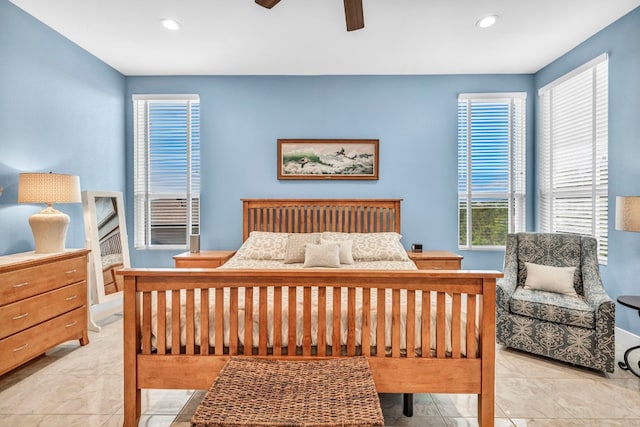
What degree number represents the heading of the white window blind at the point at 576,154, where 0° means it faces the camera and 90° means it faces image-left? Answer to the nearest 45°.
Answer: approximately 45°

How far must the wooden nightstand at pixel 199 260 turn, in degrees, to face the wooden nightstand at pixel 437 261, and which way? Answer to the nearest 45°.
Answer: approximately 90° to its left

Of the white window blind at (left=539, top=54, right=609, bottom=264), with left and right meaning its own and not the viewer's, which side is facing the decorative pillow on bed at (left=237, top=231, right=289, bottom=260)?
front

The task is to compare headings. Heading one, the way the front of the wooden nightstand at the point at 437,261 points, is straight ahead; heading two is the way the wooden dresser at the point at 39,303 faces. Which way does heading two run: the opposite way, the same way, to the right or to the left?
to the left

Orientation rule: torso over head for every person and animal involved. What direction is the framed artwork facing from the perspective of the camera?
toward the camera

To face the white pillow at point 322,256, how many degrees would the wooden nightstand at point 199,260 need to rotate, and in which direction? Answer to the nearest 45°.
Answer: approximately 45° to its left

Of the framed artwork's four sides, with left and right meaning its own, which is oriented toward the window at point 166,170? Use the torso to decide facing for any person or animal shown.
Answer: right

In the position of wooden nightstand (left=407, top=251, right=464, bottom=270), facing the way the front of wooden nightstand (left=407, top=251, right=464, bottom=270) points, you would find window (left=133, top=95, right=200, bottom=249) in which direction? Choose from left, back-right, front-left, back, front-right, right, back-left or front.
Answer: right

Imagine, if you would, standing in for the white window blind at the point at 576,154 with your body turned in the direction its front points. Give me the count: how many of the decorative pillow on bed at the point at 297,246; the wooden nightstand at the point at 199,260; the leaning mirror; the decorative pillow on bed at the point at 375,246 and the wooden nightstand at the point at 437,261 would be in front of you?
5

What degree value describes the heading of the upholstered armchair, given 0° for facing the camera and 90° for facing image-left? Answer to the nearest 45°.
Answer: approximately 0°

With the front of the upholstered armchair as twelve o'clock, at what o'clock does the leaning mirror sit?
The leaning mirror is roughly at 2 o'clock from the upholstered armchair.

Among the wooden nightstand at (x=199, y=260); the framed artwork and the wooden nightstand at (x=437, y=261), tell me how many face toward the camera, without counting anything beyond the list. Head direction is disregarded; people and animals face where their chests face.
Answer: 3

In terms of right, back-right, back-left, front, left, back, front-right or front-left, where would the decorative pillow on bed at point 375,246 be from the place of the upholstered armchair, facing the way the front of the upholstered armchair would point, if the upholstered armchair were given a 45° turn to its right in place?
front-right

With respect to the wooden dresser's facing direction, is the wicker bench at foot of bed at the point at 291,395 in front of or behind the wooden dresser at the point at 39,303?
in front

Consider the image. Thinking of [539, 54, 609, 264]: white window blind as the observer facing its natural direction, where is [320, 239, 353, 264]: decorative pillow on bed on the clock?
The decorative pillow on bed is roughly at 12 o'clock from the white window blind.

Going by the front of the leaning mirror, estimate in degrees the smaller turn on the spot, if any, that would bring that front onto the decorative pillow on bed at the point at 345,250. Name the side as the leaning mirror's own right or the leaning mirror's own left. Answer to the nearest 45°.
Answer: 0° — it already faces it

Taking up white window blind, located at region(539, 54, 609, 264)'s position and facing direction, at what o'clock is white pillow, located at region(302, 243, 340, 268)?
The white pillow is roughly at 12 o'clock from the white window blind.

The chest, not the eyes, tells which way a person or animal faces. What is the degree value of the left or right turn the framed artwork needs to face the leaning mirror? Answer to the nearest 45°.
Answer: approximately 90° to its right

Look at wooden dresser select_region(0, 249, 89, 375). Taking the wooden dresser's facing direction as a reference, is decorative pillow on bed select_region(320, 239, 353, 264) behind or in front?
in front
